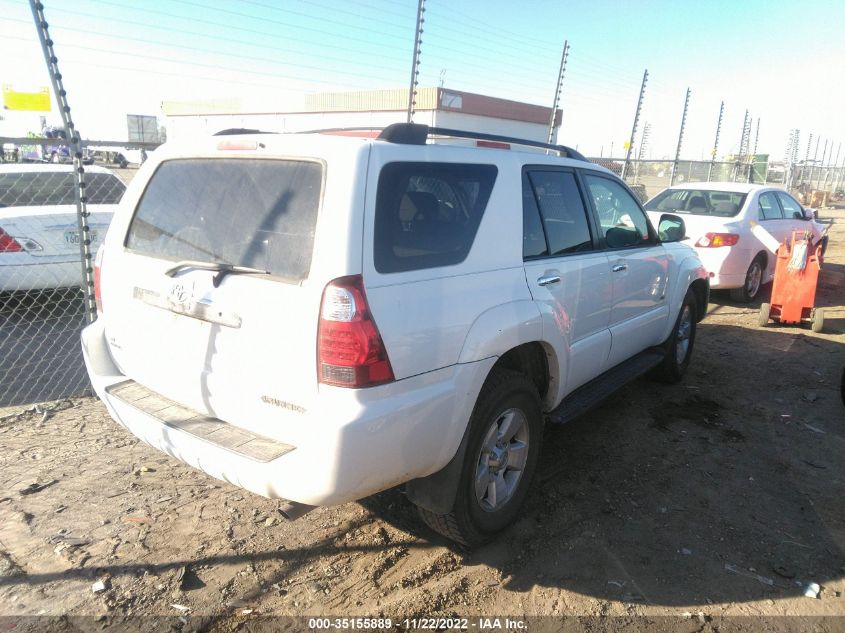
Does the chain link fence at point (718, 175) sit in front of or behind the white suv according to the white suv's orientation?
in front

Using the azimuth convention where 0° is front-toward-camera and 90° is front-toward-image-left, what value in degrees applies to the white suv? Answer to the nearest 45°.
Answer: approximately 225°

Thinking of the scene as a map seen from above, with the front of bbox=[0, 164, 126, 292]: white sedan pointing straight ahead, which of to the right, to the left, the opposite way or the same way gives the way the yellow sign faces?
the opposite way

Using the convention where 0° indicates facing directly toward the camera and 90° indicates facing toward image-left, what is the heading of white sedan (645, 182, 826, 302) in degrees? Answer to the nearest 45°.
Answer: approximately 225°

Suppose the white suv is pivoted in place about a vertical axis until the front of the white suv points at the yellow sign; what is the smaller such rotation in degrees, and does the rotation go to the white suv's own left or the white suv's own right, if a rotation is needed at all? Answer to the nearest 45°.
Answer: approximately 90° to the white suv's own left

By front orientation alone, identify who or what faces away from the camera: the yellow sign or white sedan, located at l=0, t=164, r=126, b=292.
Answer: the white sedan

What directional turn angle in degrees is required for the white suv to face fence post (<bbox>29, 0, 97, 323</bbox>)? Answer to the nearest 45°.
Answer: approximately 90° to its left

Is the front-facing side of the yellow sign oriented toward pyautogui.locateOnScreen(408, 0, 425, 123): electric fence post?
no

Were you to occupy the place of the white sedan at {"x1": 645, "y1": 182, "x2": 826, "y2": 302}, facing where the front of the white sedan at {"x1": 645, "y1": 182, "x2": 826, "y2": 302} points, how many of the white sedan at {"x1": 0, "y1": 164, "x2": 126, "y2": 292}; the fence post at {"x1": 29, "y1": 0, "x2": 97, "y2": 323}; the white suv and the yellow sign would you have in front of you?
0

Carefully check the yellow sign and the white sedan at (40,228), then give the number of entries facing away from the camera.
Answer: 1

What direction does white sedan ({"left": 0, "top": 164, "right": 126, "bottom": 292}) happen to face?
away from the camera

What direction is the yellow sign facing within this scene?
toward the camera

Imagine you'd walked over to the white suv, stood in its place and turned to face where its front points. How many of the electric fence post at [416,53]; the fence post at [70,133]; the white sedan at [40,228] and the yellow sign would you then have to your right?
0

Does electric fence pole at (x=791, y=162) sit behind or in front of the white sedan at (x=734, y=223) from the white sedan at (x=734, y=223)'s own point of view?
in front

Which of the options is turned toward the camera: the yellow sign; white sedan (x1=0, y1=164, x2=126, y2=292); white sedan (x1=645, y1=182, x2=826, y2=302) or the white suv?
the yellow sign
